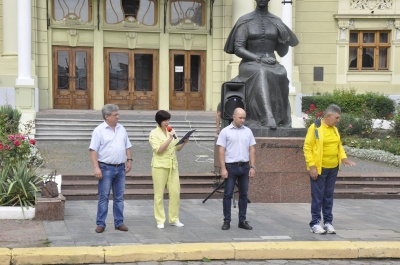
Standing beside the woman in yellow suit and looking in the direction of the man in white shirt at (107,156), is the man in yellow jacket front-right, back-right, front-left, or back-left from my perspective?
back-left

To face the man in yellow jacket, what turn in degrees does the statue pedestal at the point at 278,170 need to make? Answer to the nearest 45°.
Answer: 0° — it already faces them

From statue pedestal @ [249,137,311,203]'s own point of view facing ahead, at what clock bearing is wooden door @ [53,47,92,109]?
The wooden door is roughly at 5 o'clock from the statue pedestal.

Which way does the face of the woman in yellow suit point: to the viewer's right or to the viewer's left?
to the viewer's right

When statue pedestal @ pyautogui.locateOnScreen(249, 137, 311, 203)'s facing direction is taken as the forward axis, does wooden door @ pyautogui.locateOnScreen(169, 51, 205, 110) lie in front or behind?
behind

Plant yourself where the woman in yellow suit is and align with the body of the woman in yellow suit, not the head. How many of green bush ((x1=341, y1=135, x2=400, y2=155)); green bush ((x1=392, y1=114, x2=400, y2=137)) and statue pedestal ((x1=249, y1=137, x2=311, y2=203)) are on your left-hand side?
3

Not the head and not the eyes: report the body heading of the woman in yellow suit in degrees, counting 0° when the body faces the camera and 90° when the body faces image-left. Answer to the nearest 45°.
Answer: approximately 315°

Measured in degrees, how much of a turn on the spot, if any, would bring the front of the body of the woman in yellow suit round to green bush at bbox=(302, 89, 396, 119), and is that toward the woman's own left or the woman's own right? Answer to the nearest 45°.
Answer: approximately 90° to the woman's own left

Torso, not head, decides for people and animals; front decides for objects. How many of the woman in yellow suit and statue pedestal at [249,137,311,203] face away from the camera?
0

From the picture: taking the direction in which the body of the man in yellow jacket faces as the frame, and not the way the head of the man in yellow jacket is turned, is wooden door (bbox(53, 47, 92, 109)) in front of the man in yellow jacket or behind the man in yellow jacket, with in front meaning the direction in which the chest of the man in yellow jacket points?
behind

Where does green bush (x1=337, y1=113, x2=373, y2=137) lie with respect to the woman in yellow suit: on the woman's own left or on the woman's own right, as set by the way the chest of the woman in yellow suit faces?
on the woman's own left
